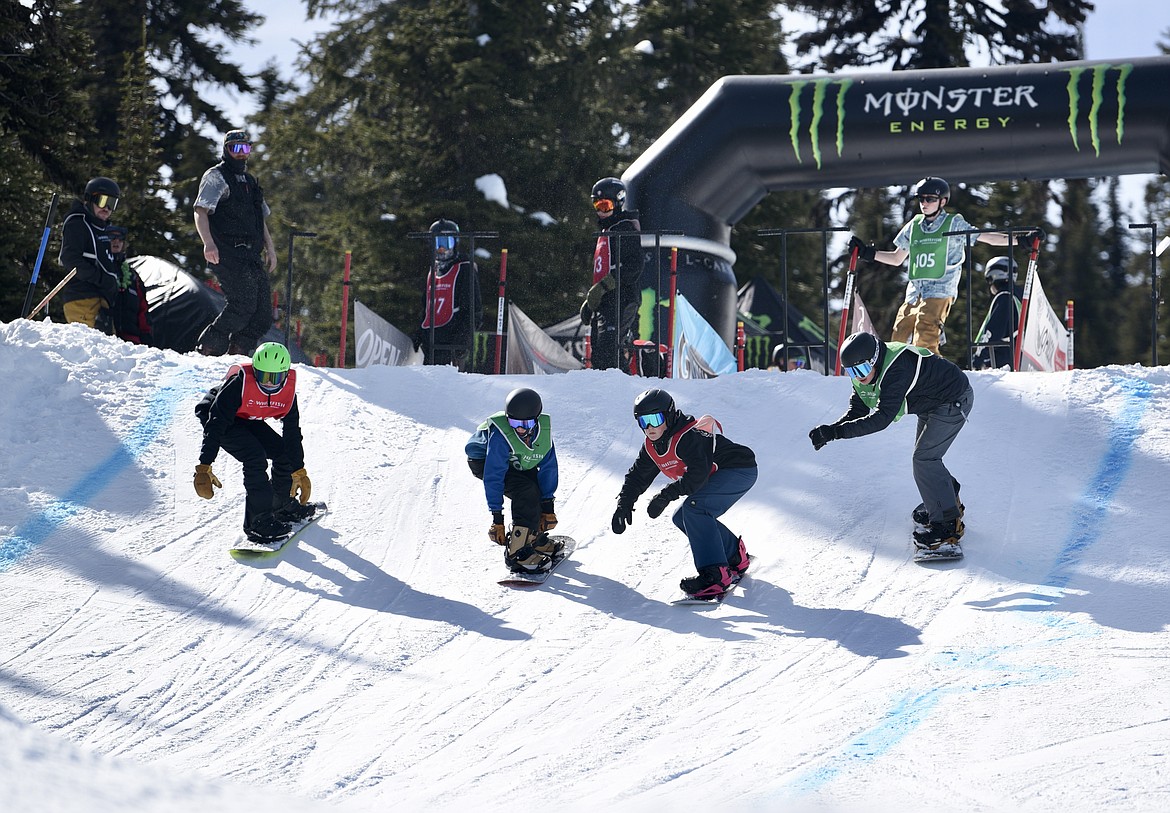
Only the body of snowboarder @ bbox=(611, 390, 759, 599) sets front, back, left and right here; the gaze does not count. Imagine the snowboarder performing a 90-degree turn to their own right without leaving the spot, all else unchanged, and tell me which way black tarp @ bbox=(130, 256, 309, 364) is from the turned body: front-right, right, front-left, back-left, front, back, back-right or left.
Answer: front

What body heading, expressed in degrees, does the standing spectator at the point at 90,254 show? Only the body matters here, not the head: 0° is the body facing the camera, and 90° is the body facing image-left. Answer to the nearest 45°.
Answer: approximately 315°

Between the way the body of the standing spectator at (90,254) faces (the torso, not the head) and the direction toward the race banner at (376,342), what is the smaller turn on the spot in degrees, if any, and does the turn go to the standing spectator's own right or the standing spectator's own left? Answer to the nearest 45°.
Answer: approximately 45° to the standing spectator's own left

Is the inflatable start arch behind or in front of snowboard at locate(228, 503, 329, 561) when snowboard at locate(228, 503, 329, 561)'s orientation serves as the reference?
behind

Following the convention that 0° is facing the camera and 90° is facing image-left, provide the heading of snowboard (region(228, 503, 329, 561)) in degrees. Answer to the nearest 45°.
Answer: approximately 45°

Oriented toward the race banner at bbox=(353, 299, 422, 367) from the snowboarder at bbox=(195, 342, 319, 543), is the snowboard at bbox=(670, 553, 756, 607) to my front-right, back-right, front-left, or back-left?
back-right

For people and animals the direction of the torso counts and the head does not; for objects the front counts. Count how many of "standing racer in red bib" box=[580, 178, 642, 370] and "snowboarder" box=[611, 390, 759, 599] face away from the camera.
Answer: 0

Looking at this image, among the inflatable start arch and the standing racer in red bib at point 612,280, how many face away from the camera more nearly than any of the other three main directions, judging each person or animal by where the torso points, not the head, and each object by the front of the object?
0

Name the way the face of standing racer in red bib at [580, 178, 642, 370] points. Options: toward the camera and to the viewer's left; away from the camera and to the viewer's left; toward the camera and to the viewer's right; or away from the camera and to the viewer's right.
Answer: toward the camera and to the viewer's left

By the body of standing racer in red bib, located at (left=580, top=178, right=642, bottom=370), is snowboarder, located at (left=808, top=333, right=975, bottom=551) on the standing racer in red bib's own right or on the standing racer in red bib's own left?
on the standing racer in red bib's own left
